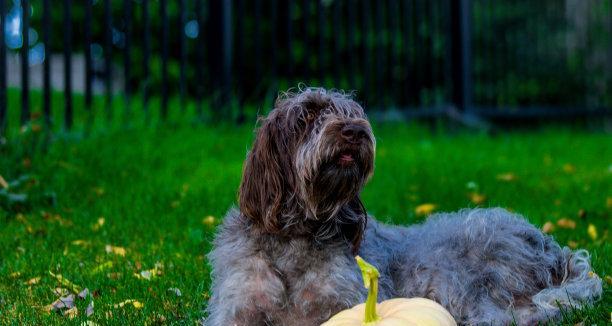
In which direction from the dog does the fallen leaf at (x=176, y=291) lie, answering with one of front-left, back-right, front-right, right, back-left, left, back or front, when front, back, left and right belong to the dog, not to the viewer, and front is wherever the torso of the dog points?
right

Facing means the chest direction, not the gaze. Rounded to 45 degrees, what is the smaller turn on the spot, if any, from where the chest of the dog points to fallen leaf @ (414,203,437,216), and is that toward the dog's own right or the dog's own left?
approximately 135° to the dog's own right

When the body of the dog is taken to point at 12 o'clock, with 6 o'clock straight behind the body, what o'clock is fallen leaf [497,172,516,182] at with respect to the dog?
The fallen leaf is roughly at 5 o'clock from the dog.

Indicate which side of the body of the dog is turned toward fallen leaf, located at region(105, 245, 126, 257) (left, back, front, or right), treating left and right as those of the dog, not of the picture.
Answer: right

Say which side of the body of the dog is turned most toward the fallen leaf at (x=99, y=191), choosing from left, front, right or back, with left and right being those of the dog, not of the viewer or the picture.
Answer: right

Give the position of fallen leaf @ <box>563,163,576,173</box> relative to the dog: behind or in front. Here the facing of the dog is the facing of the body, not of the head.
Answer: behind

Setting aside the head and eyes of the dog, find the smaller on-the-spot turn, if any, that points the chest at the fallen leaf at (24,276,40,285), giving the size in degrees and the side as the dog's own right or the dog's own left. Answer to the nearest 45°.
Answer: approximately 90° to the dog's own right

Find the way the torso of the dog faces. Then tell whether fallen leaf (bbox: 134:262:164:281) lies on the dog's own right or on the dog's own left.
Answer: on the dog's own right

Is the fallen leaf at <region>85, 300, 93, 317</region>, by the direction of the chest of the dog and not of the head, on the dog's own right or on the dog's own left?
on the dog's own right

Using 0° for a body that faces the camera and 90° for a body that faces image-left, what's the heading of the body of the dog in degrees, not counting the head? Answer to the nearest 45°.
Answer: approximately 45°
